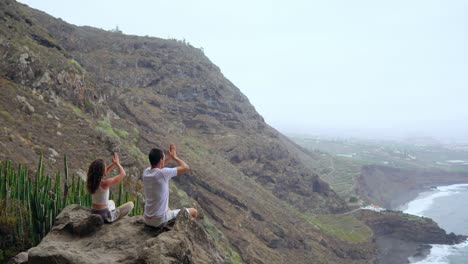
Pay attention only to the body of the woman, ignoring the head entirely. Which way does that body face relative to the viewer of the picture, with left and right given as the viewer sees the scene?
facing away from the viewer and to the right of the viewer

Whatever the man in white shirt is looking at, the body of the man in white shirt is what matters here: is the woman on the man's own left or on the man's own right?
on the man's own left

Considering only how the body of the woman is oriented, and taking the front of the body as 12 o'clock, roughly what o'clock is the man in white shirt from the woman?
The man in white shirt is roughly at 3 o'clock from the woman.

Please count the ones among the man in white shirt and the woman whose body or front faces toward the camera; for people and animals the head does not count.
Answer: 0

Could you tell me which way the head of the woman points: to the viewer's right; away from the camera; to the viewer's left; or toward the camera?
away from the camera

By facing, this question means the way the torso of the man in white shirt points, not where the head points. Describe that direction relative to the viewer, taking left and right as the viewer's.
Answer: facing away from the viewer and to the right of the viewer

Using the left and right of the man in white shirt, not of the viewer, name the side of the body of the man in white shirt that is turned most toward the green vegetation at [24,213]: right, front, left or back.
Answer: left

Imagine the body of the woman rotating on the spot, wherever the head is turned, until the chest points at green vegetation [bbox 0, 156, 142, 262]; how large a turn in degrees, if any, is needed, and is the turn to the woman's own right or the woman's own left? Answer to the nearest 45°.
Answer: approximately 90° to the woman's own left
